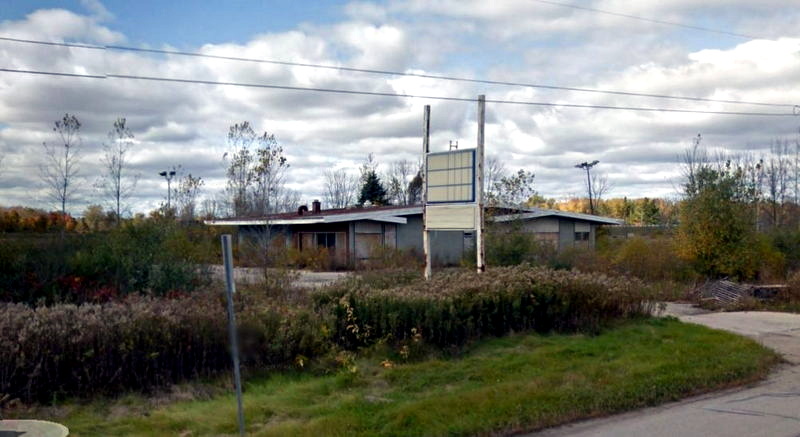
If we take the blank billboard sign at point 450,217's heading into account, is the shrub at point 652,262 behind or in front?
behind

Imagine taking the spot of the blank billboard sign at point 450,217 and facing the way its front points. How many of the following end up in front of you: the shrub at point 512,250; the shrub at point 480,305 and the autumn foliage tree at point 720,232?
1

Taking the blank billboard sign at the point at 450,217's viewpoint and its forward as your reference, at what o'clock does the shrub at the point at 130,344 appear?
The shrub is roughly at 1 o'clock from the blank billboard sign.

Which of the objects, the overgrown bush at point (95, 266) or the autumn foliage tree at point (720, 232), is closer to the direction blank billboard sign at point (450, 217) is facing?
the overgrown bush

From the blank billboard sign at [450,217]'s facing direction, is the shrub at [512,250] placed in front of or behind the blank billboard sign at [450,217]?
behind

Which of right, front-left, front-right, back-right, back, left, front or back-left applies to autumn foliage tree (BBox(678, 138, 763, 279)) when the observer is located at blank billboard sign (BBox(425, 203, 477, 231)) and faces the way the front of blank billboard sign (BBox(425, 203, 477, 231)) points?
back-left

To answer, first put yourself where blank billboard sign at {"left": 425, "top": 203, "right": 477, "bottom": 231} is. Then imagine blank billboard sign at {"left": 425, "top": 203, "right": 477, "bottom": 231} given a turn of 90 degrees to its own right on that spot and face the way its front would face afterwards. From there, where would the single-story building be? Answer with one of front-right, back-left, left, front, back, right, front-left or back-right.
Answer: right

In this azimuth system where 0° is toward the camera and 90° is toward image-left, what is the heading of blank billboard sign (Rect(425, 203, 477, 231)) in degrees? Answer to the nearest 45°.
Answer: approximately 0°
